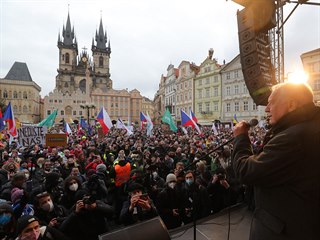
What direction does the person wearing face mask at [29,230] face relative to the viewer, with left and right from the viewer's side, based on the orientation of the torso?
facing the viewer and to the right of the viewer

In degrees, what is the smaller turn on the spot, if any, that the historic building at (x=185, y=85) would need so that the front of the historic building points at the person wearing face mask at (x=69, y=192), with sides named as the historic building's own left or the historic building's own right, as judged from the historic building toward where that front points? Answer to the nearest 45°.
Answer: approximately 45° to the historic building's own left

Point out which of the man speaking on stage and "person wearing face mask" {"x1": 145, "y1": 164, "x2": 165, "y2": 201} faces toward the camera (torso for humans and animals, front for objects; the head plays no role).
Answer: the person wearing face mask

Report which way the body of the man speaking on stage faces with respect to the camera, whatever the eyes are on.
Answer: to the viewer's left

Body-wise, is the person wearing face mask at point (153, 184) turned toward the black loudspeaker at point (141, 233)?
yes

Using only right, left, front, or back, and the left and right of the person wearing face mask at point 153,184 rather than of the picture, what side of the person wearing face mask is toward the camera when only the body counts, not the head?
front

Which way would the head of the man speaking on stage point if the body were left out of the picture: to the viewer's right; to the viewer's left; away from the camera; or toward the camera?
to the viewer's left

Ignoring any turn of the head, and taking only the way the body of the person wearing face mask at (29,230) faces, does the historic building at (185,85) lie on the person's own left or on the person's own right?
on the person's own left

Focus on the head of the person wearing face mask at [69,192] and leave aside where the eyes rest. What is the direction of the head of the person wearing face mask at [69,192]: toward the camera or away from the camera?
toward the camera

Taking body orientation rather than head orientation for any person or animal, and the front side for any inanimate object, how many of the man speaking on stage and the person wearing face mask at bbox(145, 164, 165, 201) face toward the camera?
1

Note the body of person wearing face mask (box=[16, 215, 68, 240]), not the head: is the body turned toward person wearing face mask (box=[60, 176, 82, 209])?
no

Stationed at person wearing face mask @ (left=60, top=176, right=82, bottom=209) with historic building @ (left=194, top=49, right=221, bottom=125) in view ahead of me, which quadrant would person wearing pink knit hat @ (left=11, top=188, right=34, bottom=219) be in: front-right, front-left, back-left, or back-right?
back-left

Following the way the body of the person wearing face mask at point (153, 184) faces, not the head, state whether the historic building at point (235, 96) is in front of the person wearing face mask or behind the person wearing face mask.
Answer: behind

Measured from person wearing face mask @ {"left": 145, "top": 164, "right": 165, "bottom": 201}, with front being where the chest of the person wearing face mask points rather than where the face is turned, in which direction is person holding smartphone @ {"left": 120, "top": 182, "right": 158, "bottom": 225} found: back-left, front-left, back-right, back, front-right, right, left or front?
front
